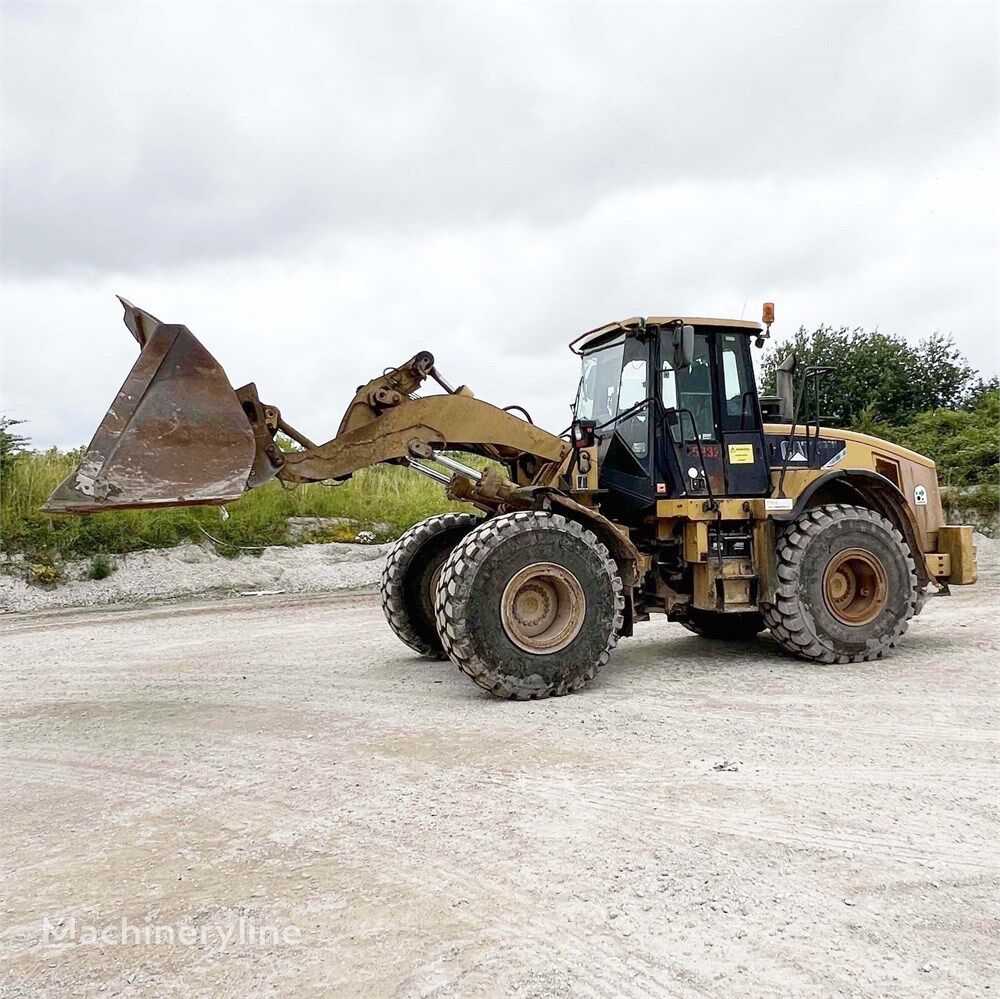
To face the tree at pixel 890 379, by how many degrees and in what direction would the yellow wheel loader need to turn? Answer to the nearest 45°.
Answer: approximately 180°

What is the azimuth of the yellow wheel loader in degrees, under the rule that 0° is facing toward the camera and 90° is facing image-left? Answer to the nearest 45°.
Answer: approximately 45°
